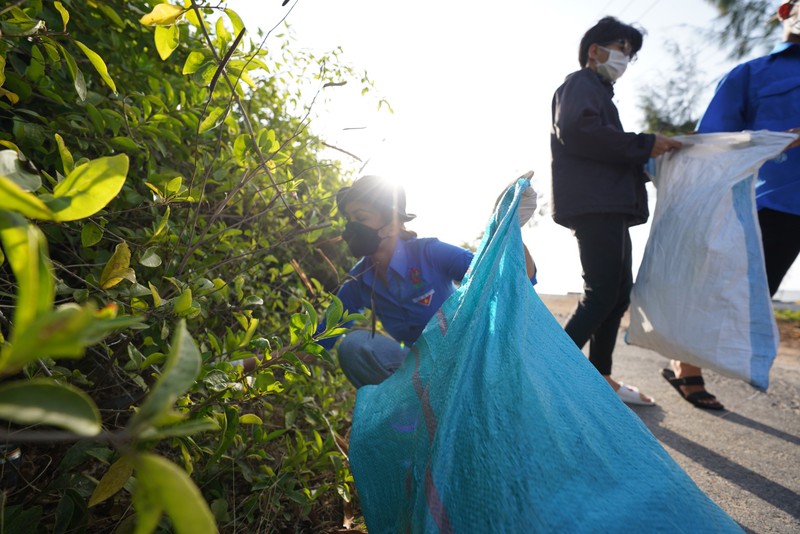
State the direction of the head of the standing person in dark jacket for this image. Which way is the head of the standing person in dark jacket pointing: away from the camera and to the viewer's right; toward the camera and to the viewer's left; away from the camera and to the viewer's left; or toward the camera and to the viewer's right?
toward the camera and to the viewer's right

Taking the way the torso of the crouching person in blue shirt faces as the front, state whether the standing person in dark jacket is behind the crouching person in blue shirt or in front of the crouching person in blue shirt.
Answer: behind

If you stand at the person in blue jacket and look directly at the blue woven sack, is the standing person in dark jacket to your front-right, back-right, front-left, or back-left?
front-right

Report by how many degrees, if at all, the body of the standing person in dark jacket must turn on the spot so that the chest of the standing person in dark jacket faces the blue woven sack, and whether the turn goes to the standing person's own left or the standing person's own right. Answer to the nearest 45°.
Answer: approximately 90° to the standing person's own right

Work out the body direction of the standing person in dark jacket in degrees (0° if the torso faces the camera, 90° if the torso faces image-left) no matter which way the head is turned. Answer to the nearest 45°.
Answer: approximately 270°

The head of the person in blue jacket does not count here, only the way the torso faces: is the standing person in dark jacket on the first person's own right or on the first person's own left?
on the first person's own right

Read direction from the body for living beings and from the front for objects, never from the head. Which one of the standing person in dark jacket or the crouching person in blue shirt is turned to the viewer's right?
the standing person in dark jacket

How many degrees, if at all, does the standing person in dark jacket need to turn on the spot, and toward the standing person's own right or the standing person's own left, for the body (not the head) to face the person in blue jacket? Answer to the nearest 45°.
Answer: approximately 45° to the standing person's own left

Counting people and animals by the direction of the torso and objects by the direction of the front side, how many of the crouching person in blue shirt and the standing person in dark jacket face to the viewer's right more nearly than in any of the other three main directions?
1
